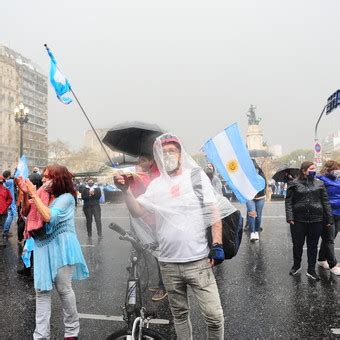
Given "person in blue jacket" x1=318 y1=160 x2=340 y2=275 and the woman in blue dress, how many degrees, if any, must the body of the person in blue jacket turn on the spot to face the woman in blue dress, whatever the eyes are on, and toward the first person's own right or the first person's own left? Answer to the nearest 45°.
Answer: approximately 90° to the first person's own right

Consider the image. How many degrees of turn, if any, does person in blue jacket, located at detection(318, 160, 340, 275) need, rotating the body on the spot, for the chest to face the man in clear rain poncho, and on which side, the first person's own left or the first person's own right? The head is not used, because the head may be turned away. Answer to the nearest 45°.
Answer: approximately 45° to the first person's own right

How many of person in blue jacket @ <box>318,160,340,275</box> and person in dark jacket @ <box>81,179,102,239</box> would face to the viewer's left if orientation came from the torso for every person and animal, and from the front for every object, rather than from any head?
0

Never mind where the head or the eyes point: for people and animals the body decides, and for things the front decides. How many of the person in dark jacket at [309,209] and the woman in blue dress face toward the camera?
1

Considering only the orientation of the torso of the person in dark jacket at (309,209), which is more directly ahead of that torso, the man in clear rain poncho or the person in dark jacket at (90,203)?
the man in clear rain poncho

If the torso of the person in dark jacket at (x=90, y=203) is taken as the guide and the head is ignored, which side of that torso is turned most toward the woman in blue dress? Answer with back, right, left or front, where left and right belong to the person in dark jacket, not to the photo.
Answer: front

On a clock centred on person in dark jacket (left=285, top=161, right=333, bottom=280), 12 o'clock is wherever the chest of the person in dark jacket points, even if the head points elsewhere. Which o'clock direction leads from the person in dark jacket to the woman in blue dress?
The woman in blue dress is roughly at 1 o'clock from the person in dark jacket.

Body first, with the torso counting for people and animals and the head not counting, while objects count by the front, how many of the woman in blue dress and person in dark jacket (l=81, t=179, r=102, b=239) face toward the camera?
1
